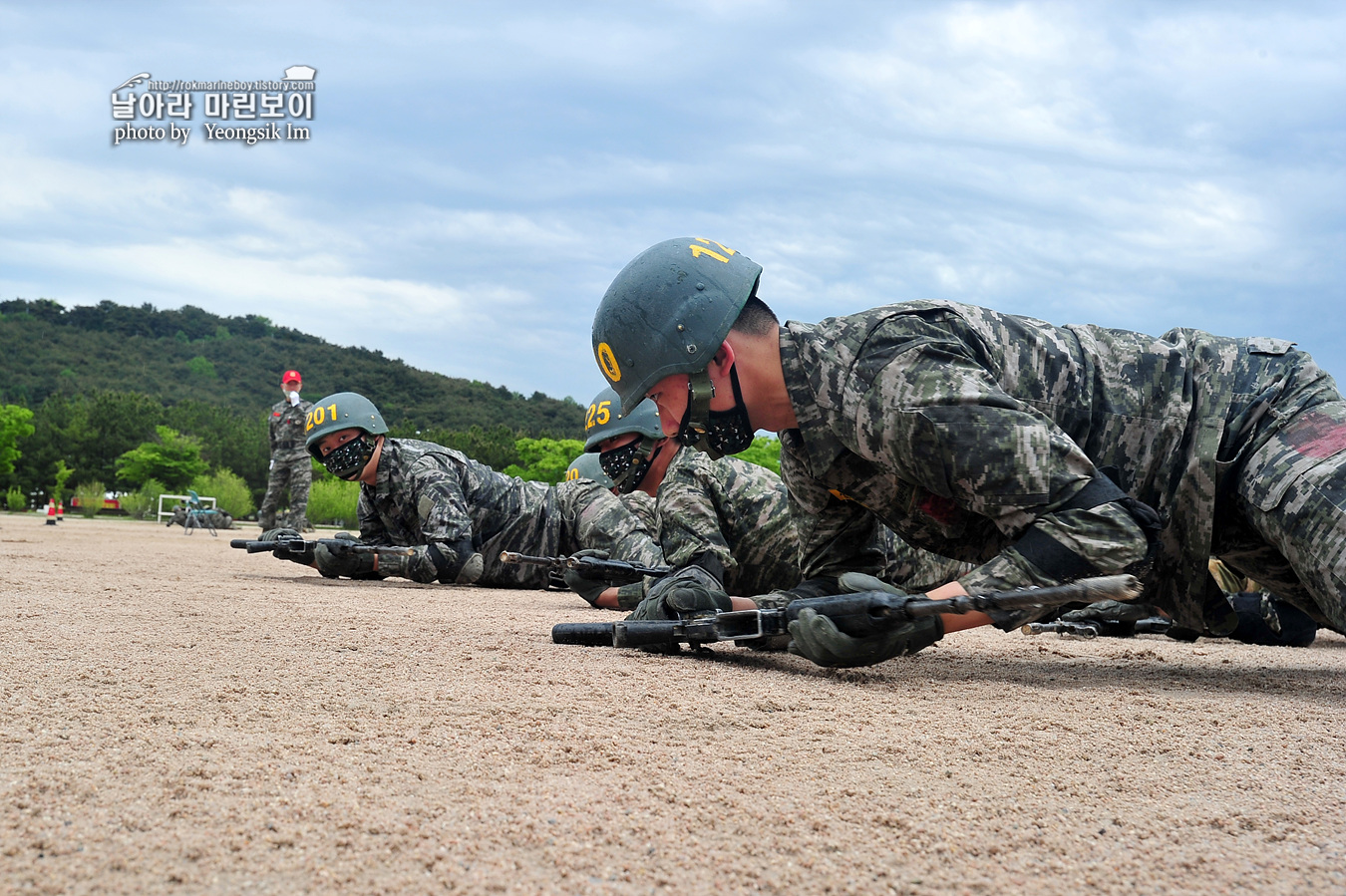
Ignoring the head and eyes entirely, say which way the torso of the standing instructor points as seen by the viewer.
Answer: toward the camera

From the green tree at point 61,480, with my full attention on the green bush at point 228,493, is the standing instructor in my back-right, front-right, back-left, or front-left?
front-right

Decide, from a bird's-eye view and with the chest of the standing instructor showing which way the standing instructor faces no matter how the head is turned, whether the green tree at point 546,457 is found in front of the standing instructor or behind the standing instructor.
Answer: behind

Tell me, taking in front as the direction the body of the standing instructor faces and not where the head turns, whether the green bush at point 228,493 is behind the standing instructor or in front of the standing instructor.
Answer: behind

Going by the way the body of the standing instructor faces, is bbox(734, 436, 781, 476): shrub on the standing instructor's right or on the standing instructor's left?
on the standing instructor's left

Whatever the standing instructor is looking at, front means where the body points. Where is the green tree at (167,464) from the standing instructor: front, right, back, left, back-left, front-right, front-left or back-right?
back

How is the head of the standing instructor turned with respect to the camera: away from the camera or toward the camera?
toward the camera
